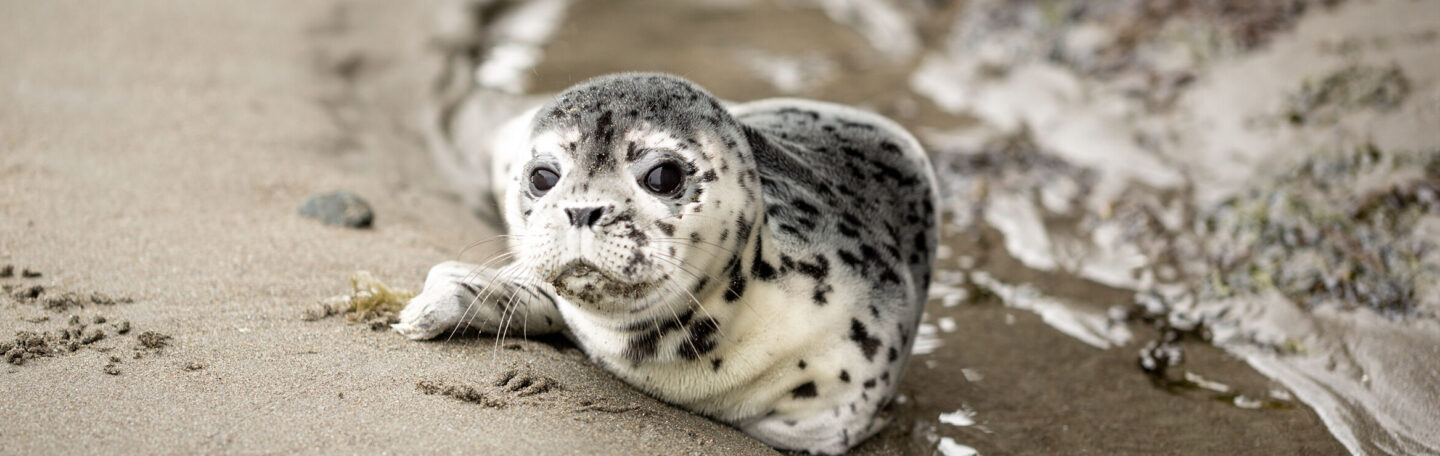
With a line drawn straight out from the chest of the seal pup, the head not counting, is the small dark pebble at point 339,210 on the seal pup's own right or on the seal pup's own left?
on the seal pup's own right

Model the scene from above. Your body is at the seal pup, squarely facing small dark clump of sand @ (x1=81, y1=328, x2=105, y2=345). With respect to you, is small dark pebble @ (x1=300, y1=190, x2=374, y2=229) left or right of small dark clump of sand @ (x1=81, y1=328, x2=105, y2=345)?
right

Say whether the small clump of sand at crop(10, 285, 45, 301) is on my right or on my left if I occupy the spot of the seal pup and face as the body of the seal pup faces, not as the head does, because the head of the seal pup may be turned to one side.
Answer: on my right

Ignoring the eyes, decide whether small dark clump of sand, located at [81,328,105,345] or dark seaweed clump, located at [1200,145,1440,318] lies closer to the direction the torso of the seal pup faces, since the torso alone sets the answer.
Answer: the small dark clump of sand

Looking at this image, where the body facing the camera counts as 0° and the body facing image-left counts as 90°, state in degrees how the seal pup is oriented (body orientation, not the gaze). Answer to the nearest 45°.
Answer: approximately 45°
